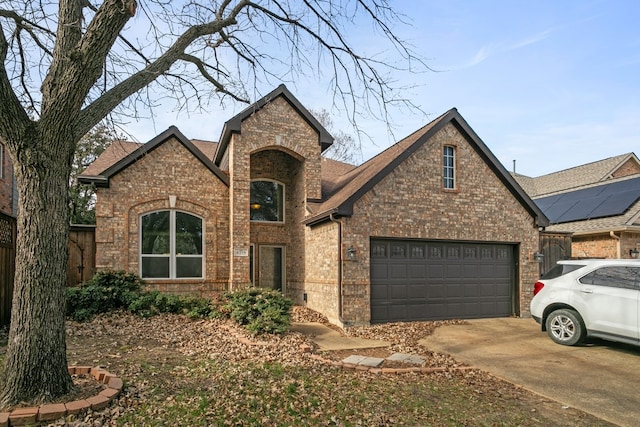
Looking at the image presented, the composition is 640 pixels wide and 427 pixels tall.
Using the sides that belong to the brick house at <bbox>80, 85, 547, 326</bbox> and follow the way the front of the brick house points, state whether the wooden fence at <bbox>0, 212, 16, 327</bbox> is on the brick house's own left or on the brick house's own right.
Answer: on the brick house's own right

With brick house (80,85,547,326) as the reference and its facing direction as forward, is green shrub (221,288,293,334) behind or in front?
in front

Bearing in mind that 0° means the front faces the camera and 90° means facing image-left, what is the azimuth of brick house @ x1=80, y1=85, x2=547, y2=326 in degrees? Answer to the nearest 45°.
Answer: approximately 0°

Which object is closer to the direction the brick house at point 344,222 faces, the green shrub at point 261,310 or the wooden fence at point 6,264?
the green shrub

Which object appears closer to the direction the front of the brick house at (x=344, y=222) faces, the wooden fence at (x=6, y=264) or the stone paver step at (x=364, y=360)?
the stone paver step

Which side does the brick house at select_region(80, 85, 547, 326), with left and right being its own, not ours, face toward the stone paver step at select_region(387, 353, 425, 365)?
front

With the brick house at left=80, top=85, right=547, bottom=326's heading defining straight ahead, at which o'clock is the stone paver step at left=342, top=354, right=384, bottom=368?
The stone paver step is roughly at 12 o'clock from the brick house.
